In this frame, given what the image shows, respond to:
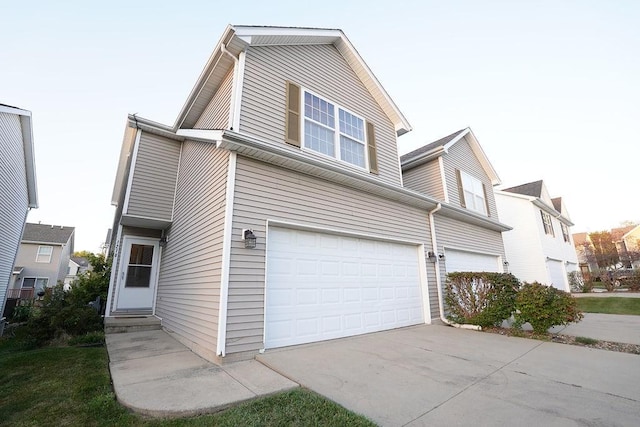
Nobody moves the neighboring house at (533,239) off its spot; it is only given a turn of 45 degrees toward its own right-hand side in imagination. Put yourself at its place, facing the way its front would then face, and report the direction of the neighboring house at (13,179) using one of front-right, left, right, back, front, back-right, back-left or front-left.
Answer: front-right

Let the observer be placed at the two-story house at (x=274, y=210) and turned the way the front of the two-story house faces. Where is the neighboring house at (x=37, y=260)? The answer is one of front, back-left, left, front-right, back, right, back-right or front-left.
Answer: back

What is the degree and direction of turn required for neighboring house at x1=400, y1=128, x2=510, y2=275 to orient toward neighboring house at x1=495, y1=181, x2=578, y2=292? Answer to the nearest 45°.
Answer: approximately 135° to its left

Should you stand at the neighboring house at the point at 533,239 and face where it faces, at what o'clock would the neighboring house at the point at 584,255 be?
the neighboring house at the point at 584,255 is roughly at 8 o'clock from the neighboring house at the point at 533,239.

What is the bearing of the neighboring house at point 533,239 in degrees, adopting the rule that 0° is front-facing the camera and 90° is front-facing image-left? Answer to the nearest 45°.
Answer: approximately 315°

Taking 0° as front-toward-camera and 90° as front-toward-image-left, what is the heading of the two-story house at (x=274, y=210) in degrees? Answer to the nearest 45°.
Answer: approximately 315°
